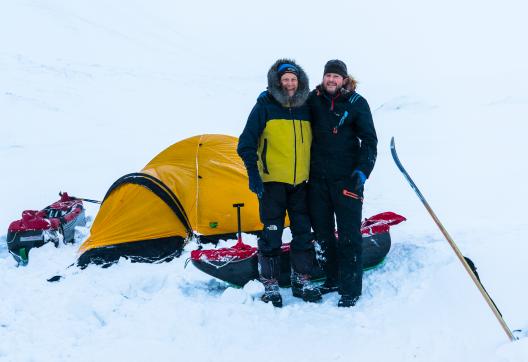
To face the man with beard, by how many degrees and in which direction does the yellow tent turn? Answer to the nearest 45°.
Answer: approximately 90° to its left

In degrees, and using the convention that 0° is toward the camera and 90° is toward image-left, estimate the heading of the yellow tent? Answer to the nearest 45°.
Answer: approximately 45°

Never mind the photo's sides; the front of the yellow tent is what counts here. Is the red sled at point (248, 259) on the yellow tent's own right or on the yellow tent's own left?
on the yellow tent's own left
